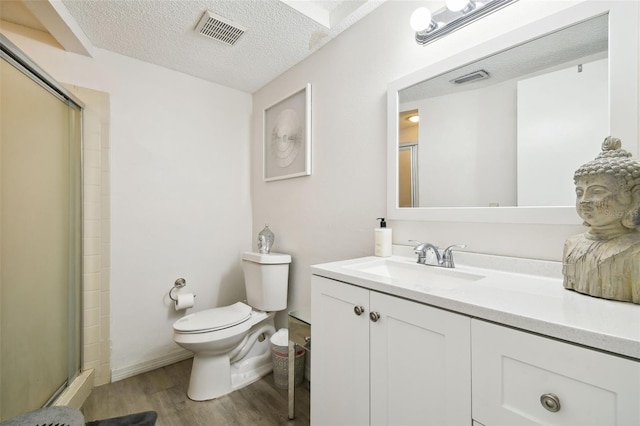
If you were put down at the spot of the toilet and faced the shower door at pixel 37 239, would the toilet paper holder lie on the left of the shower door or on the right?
right

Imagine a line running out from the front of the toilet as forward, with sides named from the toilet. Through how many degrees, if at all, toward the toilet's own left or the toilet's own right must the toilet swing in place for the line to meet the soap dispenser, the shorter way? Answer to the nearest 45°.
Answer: approximately 90° to the toilet's own left

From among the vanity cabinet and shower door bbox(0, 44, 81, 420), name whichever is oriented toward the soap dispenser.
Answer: the shower door

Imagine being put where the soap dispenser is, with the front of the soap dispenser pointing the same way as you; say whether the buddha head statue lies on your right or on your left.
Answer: on your left
